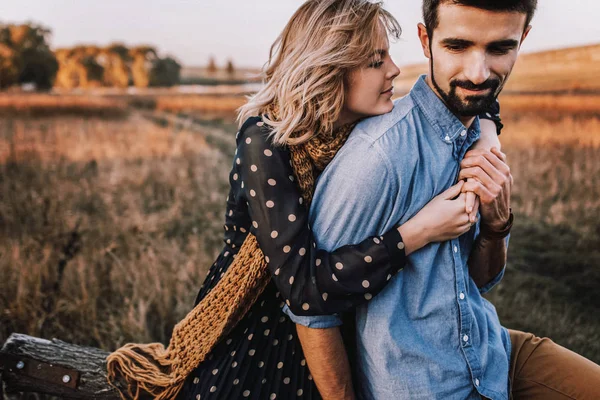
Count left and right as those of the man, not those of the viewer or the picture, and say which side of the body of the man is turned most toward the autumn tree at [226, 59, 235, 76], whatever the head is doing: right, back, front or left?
back

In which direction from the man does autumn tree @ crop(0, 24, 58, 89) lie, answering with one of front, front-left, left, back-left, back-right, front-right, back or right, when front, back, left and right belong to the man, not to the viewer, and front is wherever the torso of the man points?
back

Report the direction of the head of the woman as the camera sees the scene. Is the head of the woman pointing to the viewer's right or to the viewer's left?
to the viewer's right

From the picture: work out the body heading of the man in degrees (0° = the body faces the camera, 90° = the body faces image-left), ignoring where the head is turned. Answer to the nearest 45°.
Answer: approximately 315°

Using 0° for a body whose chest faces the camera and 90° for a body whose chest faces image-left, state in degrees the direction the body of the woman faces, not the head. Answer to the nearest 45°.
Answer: approximately 270°
